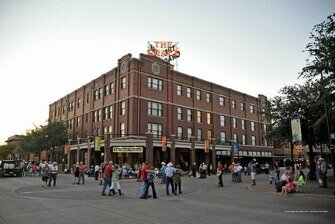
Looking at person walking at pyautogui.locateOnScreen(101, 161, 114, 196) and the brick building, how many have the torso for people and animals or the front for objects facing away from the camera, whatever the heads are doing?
0

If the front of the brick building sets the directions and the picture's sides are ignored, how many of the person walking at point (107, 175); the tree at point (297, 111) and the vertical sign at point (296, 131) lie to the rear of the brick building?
0

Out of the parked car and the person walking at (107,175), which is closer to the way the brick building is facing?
the person walking

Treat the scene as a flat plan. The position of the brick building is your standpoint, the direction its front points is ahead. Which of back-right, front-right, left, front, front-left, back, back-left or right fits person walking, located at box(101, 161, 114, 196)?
front-right

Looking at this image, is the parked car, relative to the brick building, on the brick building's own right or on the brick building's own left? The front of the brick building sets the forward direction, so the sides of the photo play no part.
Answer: on the brick building's own right

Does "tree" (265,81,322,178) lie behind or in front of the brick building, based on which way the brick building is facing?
in front

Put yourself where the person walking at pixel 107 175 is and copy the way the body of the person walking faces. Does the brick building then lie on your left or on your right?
on your left
